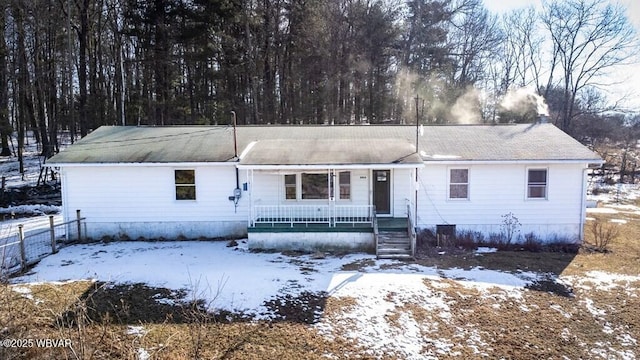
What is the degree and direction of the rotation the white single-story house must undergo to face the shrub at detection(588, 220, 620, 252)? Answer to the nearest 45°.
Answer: approximately 90° to its left

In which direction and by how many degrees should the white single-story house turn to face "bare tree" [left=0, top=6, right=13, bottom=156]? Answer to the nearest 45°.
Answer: approximately 135° to its right

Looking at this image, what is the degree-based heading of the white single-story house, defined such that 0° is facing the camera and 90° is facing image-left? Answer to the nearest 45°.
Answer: approximately 0°

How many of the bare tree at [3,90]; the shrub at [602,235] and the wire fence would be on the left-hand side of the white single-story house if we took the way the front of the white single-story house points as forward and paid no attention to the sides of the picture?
1

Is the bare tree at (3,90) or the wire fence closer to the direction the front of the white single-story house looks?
the wire fence

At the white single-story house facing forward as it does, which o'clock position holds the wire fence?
The wire fence is roughly at 3 o'clock from the white single-story house.
